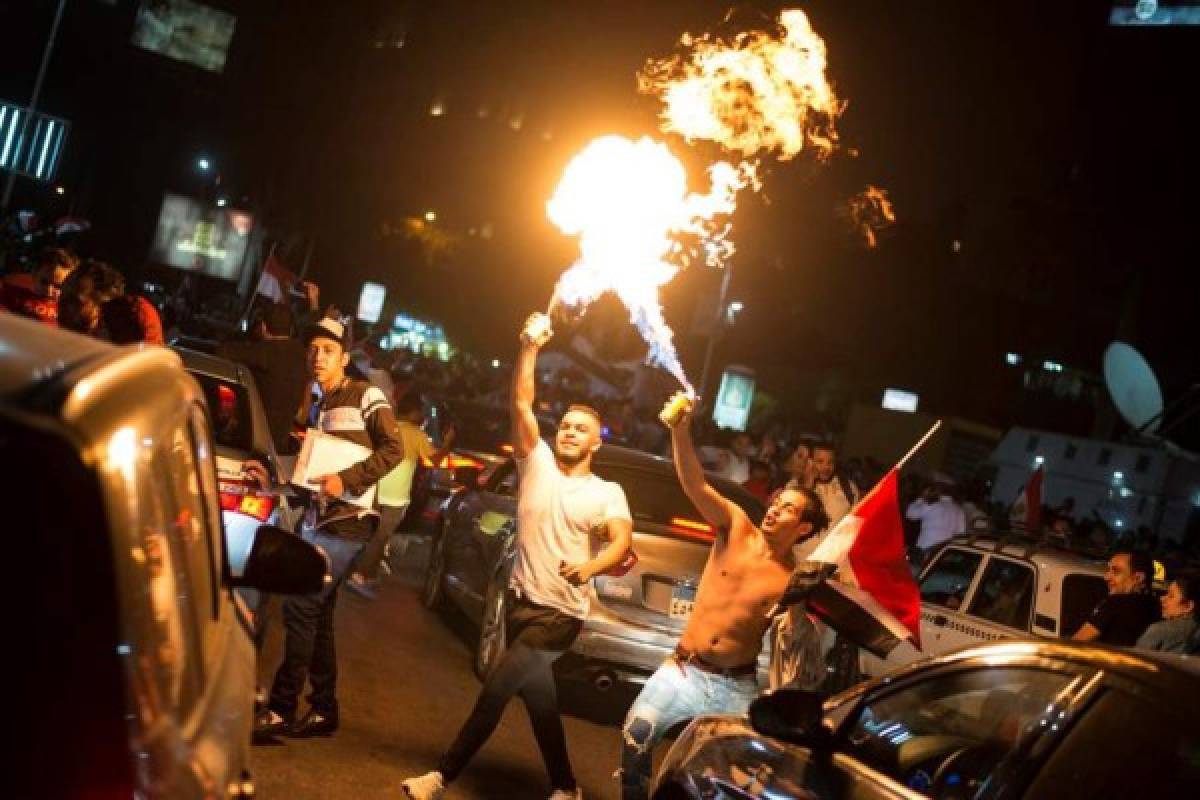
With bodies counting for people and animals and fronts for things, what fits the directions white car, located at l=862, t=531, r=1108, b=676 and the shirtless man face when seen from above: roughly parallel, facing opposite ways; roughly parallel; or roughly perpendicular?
roughly perpendicular

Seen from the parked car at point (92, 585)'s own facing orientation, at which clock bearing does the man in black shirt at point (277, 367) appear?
The man in black shirt is roughly at 12 o'clock from the parked car.

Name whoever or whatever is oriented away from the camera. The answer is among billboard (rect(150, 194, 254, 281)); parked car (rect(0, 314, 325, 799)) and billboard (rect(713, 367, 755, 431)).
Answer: the parked car

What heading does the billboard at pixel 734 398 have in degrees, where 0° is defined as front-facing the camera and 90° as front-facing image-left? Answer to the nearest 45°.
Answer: approximately 0°

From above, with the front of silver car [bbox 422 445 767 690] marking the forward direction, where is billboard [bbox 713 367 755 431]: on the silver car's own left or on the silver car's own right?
on the silver car's own right

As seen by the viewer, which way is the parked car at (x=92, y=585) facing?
away from the camera

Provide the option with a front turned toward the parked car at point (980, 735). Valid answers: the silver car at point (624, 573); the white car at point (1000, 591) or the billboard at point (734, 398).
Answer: the billboard

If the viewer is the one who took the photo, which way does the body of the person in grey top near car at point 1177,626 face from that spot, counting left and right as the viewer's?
facing to the left of the viewer

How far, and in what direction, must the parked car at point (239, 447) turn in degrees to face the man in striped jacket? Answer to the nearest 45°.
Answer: approximately 135° to its right

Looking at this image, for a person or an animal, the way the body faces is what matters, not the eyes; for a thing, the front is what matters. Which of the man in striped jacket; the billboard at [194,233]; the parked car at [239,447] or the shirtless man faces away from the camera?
the parked car

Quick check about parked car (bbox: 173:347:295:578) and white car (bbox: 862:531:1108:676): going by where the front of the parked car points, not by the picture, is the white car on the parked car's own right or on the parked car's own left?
on the parked car's own right
